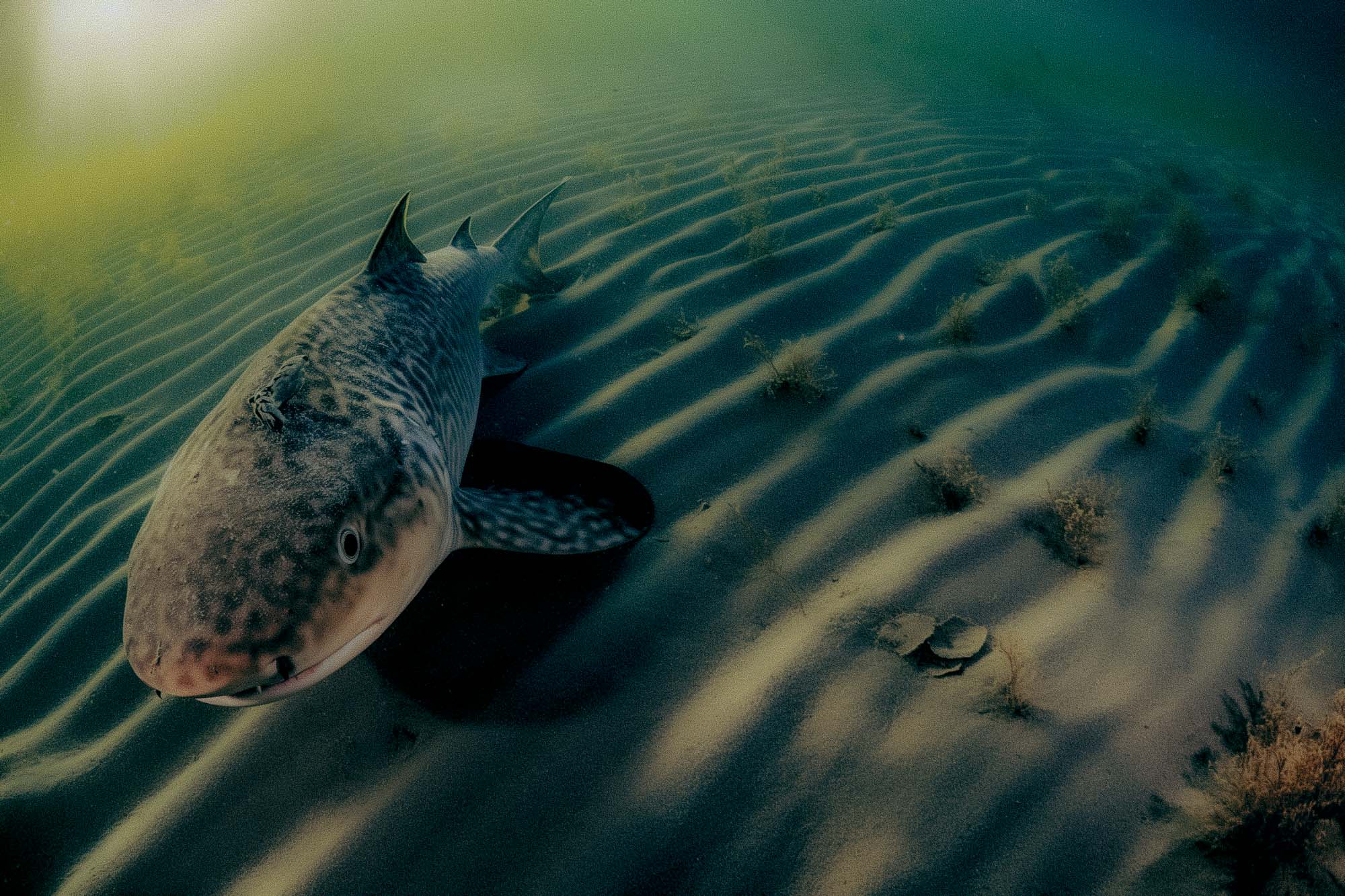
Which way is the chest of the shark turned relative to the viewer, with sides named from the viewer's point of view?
facing the viewer and to the left of the viewer

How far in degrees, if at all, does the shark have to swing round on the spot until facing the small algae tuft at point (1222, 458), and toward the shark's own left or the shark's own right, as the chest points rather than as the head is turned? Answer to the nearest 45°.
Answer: approximately 135° to the shark's own left

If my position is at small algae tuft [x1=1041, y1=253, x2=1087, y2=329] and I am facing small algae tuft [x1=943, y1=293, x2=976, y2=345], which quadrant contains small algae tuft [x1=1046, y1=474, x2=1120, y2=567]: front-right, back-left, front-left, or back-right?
front-left

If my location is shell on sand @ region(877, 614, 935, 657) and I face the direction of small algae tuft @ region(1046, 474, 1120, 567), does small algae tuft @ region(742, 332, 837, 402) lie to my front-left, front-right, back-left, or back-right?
front-left

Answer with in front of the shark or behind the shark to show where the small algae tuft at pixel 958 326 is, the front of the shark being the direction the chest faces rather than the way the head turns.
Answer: behind

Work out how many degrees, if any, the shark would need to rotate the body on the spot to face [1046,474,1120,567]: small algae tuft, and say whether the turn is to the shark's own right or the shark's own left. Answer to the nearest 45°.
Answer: approximately 135° to the shark's own left
